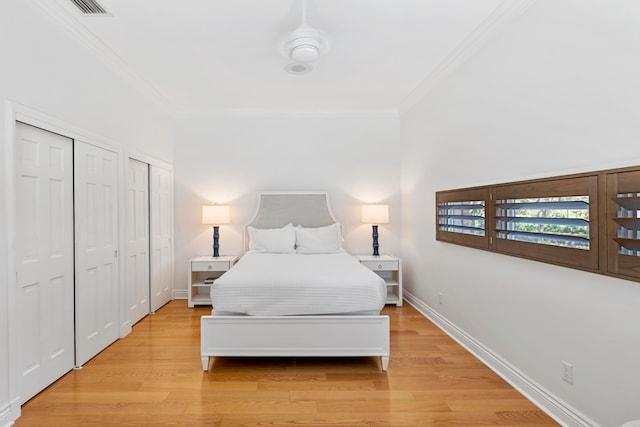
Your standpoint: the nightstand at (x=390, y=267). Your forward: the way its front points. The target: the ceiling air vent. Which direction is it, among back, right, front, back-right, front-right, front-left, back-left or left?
front-right

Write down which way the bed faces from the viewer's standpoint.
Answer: facing the viewer

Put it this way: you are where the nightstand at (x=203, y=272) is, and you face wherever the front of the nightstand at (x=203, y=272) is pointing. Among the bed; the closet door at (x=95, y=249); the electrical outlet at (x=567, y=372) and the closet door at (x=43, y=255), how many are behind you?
0

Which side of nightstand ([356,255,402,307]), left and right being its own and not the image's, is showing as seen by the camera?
front

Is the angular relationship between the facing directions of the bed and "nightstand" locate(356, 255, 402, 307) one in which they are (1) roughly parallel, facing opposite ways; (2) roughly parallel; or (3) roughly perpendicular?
roughly parallel

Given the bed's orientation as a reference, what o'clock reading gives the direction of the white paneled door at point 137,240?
The white paneled door is roughly at 4 o'clock from the bed.

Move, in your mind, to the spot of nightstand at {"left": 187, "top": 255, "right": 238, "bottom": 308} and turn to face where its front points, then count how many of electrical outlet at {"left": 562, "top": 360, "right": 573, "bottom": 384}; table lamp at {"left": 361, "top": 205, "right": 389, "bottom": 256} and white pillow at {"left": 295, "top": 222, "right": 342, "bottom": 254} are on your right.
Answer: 0

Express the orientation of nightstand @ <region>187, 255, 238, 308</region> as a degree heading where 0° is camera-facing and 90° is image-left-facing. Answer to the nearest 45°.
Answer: approximately 0°

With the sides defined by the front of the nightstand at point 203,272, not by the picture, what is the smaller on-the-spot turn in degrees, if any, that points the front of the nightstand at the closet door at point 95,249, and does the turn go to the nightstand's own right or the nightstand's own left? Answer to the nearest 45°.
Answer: approximately 45° to the nightstand's own right

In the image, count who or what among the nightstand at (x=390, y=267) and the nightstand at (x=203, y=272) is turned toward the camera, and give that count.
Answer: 2

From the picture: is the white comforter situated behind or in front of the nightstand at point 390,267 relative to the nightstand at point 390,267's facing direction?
in front

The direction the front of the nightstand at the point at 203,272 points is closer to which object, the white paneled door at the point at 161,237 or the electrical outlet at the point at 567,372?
the electrical outlet

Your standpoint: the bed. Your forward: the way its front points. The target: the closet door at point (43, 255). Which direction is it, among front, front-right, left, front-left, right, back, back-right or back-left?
right

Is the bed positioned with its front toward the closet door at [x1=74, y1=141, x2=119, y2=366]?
no

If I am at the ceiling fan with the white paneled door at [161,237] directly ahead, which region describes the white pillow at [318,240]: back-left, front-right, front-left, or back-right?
front-right

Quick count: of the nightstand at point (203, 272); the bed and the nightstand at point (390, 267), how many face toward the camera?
3

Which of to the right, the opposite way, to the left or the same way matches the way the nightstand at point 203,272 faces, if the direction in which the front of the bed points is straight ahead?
the same way
